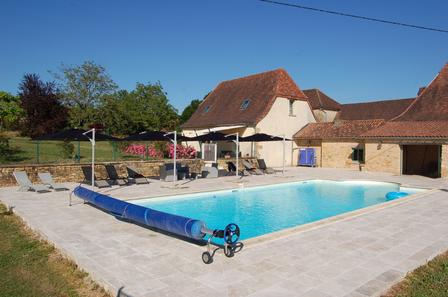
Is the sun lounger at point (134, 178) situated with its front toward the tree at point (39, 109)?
no

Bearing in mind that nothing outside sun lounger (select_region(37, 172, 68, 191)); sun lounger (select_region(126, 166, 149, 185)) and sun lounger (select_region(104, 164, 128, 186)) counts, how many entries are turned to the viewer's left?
0

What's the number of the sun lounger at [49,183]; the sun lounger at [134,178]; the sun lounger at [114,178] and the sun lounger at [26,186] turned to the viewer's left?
0

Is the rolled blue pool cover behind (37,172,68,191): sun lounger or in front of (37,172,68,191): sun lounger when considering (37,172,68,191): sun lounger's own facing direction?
in front

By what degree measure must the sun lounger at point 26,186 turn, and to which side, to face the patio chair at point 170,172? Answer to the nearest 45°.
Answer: approximately 45° to its left

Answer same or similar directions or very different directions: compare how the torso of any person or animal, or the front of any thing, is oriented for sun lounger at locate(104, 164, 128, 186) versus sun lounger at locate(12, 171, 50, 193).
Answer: same or similar directions

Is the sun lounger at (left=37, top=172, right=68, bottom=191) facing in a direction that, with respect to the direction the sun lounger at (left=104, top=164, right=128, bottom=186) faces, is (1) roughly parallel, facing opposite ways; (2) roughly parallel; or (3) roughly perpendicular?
roughly parallel

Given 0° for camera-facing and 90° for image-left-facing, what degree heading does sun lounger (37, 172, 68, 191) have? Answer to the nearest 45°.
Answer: approximately 315°

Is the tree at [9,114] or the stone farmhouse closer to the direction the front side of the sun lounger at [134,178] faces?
the stone farmhouse

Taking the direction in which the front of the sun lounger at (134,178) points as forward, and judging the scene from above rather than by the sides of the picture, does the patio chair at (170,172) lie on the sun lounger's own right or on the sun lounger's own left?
on the sun lounger's own left

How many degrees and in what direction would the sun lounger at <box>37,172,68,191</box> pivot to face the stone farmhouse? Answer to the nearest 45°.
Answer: approximately 45° to its left

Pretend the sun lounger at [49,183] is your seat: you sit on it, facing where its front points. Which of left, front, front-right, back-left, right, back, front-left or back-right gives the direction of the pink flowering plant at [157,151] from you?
left

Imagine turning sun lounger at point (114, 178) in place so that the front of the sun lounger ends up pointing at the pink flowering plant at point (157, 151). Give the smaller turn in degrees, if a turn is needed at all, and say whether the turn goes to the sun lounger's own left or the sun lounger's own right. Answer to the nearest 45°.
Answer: approximately 135° to the sun lounger's own left

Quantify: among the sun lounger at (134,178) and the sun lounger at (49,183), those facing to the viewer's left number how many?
0
